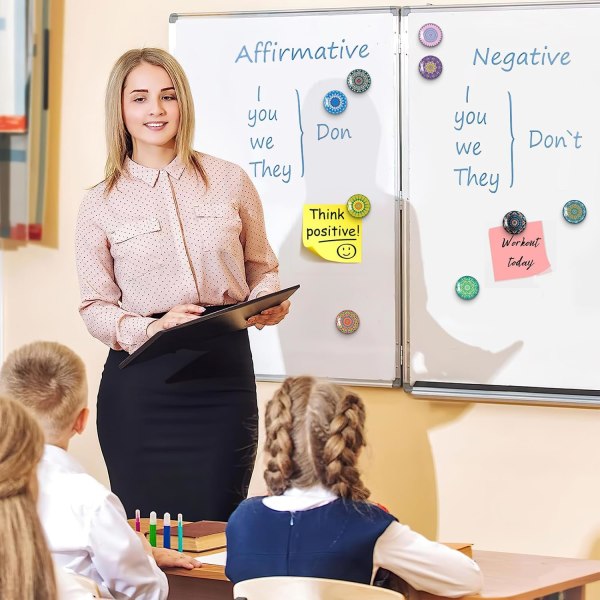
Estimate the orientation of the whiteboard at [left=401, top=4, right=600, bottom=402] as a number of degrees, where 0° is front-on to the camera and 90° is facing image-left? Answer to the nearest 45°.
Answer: approximately 0°

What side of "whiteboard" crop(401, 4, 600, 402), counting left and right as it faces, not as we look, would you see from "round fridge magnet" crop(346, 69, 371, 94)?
right

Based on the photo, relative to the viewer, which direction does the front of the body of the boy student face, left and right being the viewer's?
facing away from the viewer and to the right of the viewer

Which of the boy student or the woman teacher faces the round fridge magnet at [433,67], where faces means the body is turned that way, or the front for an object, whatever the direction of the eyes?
the boy student

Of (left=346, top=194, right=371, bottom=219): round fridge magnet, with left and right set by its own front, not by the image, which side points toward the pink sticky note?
left

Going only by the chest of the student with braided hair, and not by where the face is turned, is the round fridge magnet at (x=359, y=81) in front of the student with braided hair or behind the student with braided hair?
in front

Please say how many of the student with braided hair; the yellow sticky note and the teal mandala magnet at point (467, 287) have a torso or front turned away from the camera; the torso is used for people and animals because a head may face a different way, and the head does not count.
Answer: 1

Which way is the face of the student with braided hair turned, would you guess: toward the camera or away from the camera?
away from the camera

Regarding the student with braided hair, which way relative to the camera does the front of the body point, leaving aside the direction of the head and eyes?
away from the camera

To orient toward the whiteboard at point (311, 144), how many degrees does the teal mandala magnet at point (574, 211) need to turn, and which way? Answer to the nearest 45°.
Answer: approximately 90° to its right
